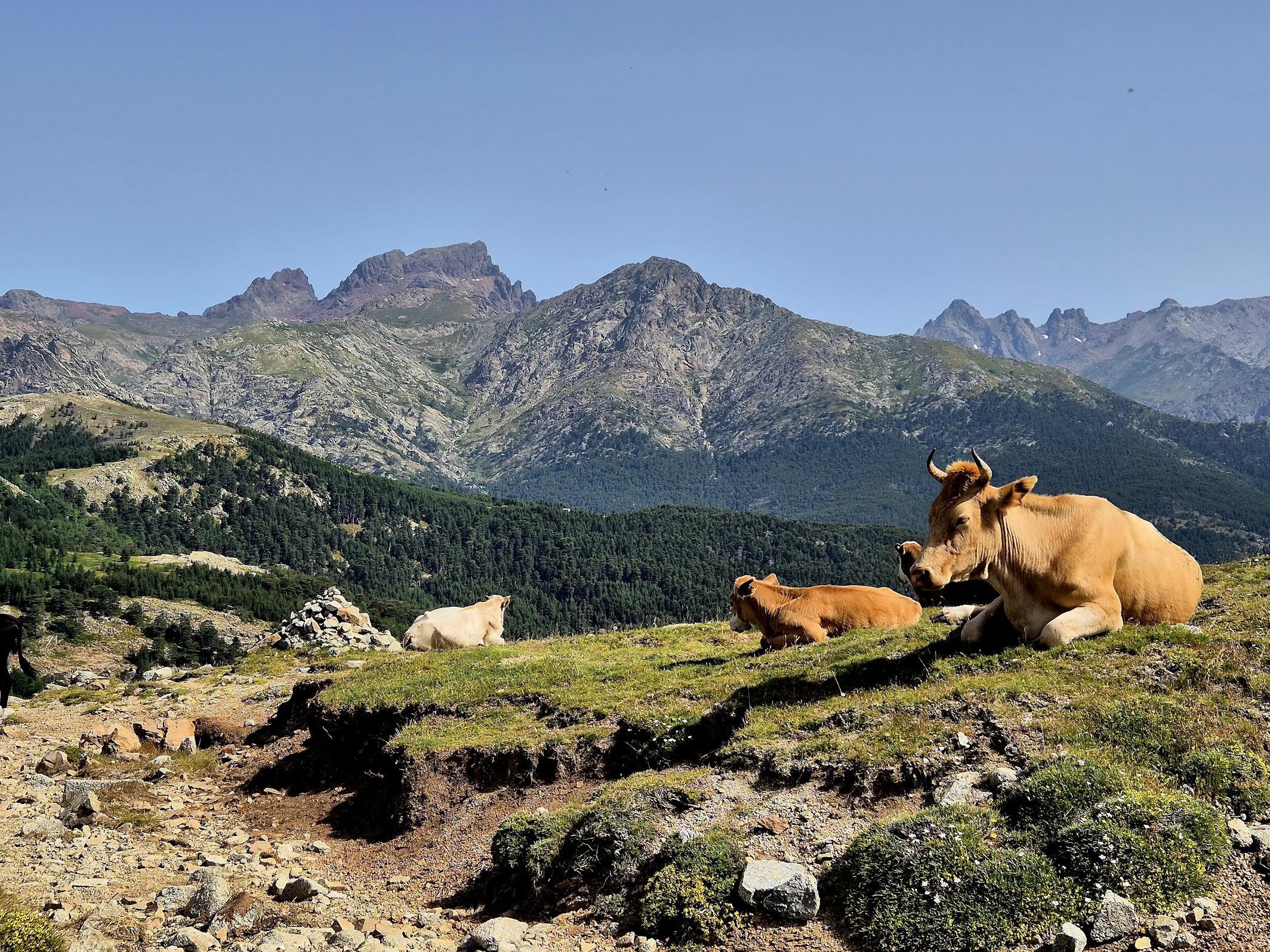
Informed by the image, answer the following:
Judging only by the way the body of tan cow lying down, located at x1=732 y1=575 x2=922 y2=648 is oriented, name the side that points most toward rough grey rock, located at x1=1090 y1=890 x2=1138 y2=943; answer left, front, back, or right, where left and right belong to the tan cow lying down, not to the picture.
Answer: left

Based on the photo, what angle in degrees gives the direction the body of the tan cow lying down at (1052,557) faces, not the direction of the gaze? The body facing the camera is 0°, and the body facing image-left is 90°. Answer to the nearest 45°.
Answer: approximately 45°

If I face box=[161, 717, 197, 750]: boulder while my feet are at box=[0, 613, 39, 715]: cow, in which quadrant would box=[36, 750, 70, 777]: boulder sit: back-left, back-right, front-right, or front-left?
front-right

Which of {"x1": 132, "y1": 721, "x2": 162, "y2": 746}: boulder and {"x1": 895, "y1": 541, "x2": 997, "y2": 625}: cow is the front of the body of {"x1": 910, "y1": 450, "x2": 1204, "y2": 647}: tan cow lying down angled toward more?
the boulder

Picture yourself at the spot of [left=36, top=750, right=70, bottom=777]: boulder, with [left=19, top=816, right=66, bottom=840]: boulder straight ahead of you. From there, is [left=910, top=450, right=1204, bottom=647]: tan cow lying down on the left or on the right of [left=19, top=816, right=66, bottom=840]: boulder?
left

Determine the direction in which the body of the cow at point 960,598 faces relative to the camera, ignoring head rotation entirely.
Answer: to the viewer's left

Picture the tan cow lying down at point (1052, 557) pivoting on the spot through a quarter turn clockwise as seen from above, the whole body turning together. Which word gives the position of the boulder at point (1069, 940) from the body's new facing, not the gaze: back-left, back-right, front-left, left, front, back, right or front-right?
back-left

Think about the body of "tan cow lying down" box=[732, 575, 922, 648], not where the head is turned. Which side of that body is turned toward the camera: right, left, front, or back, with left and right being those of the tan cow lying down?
left

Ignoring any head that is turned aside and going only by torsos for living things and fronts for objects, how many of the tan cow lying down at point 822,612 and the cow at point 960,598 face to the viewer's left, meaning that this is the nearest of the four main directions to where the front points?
2
